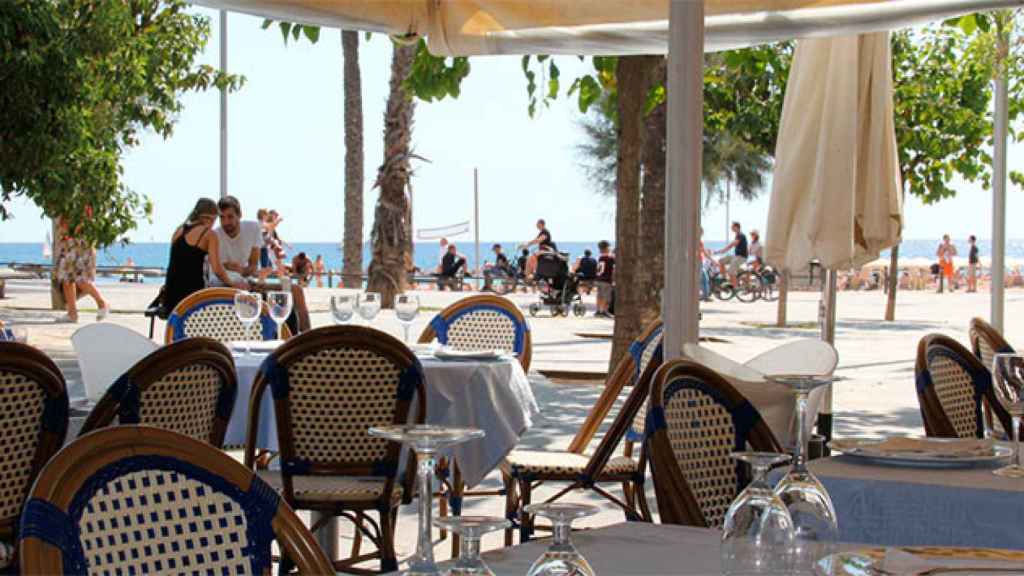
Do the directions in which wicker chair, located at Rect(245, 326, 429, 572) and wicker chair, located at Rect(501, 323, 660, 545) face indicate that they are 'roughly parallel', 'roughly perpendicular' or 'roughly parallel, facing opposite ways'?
roughly perpendicular

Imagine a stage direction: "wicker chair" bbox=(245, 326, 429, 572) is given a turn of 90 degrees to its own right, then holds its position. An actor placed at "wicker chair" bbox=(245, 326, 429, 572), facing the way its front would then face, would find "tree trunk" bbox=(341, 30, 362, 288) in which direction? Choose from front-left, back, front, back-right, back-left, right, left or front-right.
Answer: left

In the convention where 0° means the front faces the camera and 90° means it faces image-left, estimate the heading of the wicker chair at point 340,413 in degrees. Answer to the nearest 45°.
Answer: approximately 180°

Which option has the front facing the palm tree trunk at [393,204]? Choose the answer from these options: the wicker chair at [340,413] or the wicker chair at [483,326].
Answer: the wicker chair at [340,413]

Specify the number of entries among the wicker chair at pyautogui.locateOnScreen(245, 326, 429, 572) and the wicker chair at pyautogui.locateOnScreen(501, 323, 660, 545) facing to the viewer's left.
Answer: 1

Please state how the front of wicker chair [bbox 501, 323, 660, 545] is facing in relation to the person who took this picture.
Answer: facing to the left of the viewer

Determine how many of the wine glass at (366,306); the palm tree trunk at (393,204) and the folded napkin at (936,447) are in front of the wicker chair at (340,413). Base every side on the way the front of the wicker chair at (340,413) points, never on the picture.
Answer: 2

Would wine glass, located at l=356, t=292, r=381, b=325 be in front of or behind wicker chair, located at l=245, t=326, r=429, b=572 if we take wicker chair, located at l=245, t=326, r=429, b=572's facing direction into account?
in front

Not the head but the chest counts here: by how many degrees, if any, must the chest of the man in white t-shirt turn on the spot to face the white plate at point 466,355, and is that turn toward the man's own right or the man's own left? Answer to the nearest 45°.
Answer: approximately 45° to the man's own left

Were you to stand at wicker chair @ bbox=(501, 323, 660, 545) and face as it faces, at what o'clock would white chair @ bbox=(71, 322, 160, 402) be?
The white chair is roughly at 12 o'clock from the wicker chair.

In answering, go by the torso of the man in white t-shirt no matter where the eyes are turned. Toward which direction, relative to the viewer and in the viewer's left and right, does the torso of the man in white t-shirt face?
facing the viewer and to the left of the viewer
